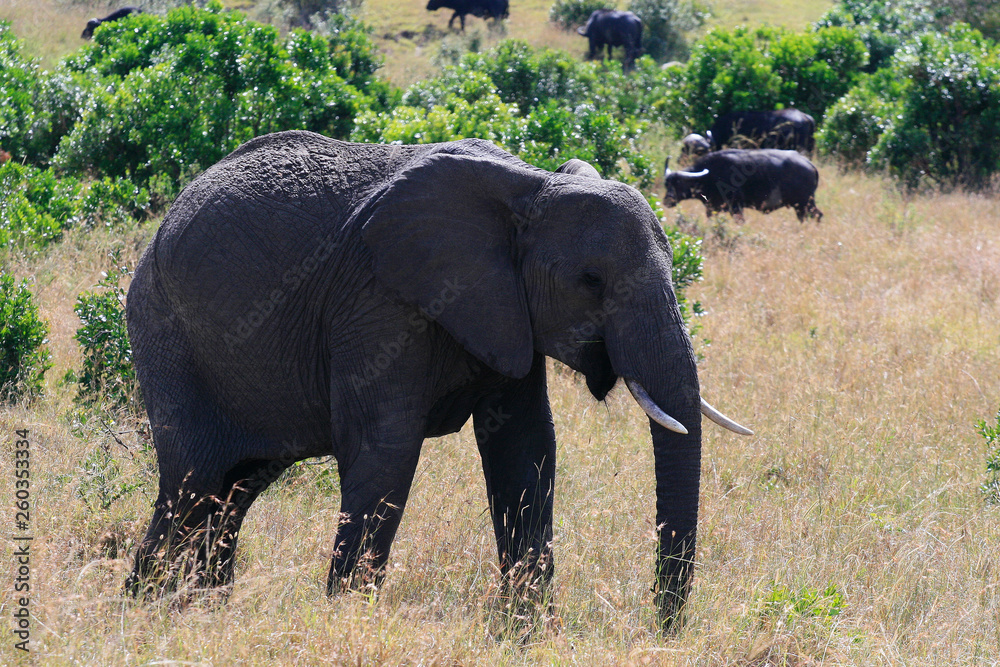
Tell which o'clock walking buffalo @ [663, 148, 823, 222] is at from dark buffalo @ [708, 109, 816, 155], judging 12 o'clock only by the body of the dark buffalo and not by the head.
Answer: The walking buffalo is roughly at 9 o'clock from the dark buffalo.

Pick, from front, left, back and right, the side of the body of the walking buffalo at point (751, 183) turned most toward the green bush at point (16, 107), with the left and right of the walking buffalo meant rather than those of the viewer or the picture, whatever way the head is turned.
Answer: front

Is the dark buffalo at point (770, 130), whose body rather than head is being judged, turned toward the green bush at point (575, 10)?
no

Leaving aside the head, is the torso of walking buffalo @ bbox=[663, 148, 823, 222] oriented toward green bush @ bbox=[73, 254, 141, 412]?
no

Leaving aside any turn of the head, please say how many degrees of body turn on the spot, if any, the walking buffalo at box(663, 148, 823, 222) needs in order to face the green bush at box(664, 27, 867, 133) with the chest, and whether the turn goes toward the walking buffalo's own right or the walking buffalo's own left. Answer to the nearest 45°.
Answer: approximately 90° to the walking buffalo's own right

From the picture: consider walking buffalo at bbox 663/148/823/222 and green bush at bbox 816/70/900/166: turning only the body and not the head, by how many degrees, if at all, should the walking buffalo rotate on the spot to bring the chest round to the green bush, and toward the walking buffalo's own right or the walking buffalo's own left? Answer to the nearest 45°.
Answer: approximately 90° to the walking buffalo's own right

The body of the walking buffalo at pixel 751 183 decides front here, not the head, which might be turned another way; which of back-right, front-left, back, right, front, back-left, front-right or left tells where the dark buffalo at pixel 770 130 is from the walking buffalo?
right

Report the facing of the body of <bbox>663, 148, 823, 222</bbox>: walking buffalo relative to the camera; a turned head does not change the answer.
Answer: to the viewer's left

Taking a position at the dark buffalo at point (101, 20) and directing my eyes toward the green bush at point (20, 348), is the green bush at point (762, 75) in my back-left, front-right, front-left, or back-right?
front-left

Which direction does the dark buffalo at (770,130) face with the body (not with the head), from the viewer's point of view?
to the viewer's left
